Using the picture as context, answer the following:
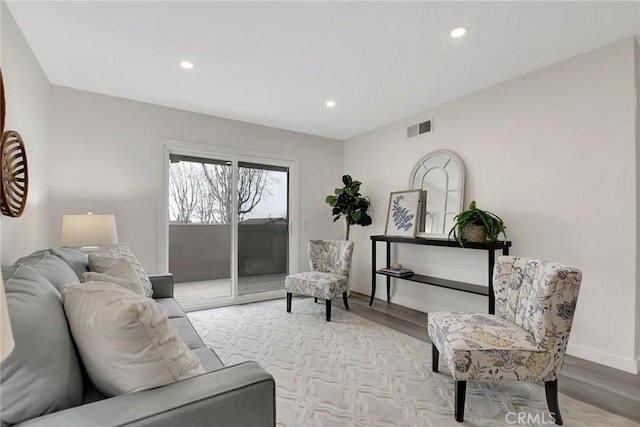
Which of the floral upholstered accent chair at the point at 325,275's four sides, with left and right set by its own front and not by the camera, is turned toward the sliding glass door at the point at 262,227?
right

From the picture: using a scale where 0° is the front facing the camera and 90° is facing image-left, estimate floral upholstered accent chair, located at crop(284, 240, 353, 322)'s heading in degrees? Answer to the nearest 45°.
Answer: approximately 45°

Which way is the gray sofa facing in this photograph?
to the viewer's right

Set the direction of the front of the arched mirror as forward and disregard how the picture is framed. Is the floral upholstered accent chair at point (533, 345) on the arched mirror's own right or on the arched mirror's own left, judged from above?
on the arched mirror's own left

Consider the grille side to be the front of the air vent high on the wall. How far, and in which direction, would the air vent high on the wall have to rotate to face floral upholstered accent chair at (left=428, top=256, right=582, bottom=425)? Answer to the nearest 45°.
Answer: approximately 45° to its left

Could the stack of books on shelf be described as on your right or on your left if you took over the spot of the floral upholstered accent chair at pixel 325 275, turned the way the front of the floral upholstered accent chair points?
on your left

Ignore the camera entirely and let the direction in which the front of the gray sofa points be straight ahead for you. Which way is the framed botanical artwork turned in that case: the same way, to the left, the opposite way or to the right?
the opposite way

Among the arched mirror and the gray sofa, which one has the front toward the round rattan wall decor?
the arched mirror

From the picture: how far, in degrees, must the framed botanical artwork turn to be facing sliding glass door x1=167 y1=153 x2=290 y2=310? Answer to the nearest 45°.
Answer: approximately 45° to its right

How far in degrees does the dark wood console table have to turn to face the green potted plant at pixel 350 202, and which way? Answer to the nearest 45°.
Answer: approximately 90° to its right
